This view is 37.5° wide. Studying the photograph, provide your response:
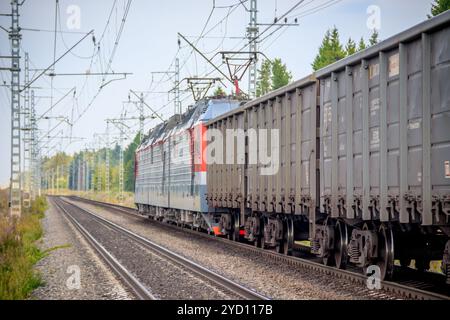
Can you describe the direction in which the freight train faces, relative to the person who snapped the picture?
facing away from the viewer and to the left of the viewer

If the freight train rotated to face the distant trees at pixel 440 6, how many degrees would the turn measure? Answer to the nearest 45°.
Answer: approximately 45° to its right
